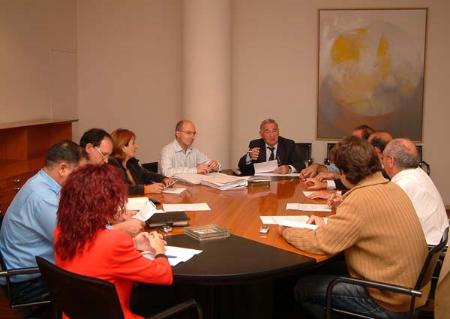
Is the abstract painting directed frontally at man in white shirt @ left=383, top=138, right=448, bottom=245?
yes

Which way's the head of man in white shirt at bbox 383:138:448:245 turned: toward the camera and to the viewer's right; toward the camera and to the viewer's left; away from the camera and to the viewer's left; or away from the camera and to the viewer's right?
away from the camera and to the viewer's left

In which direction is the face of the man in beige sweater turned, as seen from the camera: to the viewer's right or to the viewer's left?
to the viewer's left

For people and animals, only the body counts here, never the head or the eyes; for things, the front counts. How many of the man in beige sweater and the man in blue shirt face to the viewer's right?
1

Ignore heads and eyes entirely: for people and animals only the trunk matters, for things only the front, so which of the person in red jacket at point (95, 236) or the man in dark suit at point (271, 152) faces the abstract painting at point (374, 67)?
the person in red jacket

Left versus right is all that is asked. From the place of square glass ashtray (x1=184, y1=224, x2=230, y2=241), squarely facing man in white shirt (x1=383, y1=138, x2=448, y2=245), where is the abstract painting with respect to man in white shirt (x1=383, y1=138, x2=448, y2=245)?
left

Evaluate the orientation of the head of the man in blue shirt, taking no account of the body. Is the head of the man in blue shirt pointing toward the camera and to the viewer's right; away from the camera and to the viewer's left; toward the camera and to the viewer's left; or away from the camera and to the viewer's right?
away from the camera and to the viewer's right

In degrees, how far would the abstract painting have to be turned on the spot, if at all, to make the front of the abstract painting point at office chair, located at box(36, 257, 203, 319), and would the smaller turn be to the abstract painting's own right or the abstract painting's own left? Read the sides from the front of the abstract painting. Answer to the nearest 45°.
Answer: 0° — it already faces it

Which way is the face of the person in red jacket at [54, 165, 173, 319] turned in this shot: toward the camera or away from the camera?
away from the camera

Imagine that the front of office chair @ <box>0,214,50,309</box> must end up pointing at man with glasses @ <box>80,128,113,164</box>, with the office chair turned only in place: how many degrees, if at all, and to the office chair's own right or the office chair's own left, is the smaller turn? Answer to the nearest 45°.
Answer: approximately 45° to the office chair's own left

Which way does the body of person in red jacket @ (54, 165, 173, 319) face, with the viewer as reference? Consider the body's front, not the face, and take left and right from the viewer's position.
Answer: facing away from the viewer and to the right of the viewer

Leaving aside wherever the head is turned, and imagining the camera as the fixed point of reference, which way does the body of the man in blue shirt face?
to the viewer's right

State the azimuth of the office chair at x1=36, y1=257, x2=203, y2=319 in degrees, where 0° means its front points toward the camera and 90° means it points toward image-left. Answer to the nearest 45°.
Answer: approximately 225°

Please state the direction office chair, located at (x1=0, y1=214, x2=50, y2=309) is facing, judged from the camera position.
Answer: facing to the right of the viewer

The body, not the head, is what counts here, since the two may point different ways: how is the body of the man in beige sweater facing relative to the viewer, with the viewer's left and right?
facing away from the viewer and to the left of the viewer

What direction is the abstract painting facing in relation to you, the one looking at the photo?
facing the viewer

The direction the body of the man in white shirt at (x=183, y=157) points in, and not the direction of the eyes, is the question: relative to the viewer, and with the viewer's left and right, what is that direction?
facing the viewer and to the right of the viewer
